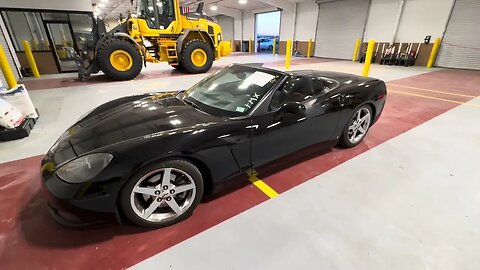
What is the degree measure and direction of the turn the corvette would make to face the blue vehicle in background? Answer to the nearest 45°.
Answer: approximately 135° to its right

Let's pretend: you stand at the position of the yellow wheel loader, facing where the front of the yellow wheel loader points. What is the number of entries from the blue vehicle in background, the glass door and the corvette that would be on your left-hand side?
1

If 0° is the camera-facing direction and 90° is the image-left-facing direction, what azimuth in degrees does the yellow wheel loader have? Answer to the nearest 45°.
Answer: approximately 90°

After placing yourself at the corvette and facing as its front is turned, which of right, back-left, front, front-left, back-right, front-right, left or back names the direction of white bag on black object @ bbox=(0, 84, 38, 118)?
right

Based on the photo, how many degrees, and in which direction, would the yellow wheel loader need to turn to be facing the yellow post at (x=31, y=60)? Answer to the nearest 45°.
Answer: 0° — it already faces it

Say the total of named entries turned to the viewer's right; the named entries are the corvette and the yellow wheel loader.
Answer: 0

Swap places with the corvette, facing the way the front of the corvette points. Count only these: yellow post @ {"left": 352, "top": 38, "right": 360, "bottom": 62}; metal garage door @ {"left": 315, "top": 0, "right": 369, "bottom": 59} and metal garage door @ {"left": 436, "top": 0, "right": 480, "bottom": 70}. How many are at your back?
3

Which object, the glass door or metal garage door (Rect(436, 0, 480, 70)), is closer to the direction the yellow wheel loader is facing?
the glass door

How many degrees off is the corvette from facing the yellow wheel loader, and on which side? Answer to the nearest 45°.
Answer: approximately 135° to its right

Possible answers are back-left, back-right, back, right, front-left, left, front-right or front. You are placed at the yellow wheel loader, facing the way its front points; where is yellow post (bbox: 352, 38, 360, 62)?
back

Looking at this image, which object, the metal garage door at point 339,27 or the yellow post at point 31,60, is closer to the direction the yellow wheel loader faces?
the yellow post

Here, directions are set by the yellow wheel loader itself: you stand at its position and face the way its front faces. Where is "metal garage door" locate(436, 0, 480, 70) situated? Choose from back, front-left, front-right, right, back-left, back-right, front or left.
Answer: back

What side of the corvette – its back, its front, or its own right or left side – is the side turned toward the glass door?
right

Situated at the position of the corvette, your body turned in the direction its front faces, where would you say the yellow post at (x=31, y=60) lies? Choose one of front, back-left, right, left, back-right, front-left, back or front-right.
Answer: right

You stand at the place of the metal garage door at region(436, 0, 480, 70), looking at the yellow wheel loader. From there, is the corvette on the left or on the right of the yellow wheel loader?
left

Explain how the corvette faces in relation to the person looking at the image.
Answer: facing the viewer and to the left of the viewer

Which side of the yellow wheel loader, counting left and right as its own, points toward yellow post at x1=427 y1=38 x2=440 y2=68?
back
